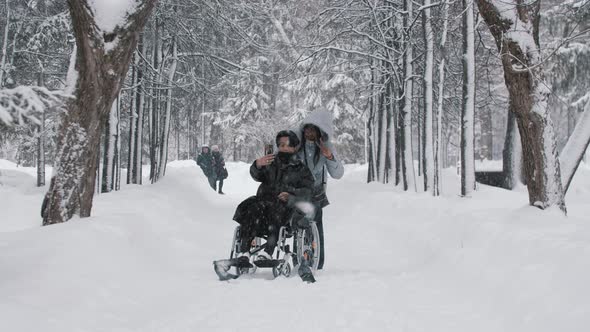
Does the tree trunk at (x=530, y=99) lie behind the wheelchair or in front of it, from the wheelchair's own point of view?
behind

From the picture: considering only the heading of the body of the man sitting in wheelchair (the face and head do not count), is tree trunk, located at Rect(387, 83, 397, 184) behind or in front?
behind

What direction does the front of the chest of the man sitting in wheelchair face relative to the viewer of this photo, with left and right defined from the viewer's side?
facing the viewer and to the left of the viewer

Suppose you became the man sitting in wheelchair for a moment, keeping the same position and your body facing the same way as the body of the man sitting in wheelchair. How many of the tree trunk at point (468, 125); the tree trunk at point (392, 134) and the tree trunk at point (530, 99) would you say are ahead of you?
0

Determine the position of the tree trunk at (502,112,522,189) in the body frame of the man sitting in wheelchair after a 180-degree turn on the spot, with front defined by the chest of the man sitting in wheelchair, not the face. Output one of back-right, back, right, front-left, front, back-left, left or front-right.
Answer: front

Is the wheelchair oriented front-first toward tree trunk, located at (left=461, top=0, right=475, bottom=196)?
no

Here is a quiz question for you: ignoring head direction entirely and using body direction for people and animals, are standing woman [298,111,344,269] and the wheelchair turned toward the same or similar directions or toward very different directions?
same or similar directions

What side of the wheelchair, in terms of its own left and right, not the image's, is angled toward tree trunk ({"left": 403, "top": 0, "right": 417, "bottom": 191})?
back

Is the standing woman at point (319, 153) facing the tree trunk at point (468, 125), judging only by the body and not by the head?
no

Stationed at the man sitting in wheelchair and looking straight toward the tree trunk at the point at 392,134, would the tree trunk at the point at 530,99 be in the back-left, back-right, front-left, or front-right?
front-right

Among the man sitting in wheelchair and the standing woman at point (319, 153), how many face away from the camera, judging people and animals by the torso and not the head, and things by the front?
0

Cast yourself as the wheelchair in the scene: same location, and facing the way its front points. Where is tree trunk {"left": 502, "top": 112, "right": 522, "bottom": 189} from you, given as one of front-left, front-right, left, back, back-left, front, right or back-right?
back

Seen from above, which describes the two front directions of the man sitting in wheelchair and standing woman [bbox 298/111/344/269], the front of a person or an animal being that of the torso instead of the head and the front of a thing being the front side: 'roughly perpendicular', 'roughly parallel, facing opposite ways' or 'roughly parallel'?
roughly parallel

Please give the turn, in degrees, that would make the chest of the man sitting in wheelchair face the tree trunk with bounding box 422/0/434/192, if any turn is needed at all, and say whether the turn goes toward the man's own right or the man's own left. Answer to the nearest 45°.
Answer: approximately 180°

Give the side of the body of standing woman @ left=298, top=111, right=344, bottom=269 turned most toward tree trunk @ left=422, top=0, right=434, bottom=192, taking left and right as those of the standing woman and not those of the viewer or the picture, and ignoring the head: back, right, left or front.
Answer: back

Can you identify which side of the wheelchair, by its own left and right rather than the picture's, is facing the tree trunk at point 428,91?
back

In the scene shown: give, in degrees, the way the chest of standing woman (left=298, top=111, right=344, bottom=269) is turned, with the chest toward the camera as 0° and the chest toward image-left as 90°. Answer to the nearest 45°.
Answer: approximately 45°

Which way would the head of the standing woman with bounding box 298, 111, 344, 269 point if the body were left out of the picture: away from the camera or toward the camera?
toward the camera
